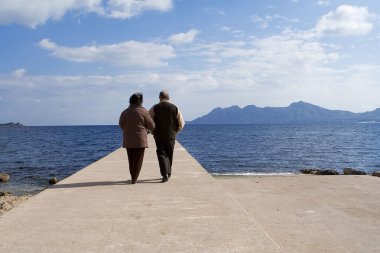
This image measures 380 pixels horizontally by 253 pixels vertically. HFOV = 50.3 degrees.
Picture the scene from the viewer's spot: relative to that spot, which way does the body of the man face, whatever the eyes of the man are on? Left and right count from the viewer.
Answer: facing away from the viewer

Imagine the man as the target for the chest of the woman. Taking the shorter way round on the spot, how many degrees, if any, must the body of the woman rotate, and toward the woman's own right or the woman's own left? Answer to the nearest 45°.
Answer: approximately 90° to the woman's own right

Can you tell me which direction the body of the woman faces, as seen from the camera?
away from the camera

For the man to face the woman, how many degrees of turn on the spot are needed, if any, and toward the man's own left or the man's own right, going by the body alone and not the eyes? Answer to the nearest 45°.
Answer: approximately 90° to the man's own left

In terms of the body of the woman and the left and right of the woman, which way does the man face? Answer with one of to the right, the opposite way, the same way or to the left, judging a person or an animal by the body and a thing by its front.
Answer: the same way

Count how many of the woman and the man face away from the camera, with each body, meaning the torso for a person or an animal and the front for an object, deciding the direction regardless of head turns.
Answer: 2
